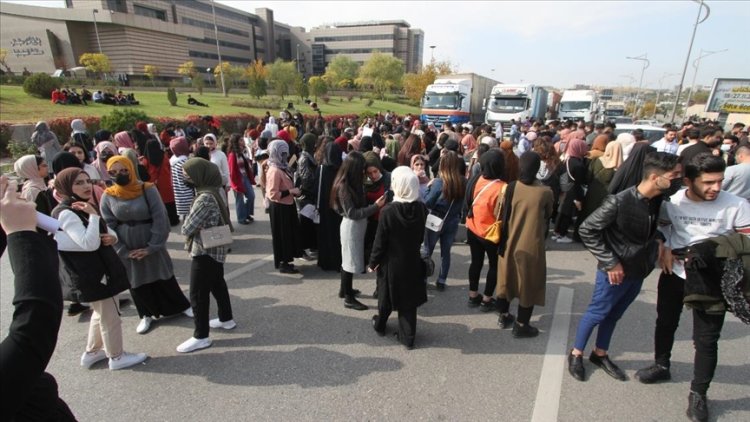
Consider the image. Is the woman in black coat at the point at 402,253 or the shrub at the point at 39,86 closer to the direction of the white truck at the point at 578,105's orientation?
the woman in black coat

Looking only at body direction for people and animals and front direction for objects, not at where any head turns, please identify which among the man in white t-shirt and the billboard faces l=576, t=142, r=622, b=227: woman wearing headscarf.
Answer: the billboard

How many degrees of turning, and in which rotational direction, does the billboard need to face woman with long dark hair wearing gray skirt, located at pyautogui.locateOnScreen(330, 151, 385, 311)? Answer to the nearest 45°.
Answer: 0° — it already faces them

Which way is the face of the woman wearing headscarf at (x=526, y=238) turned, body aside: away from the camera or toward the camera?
away from the camera

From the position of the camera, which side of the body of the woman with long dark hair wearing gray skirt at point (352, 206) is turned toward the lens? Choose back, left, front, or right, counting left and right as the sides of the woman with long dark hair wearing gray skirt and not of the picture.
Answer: right

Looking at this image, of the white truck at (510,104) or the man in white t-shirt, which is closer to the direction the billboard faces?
the man in white t-shirt

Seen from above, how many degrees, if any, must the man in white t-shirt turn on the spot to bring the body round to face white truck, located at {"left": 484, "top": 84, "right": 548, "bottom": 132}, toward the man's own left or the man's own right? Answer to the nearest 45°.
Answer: approximately 135° to the man's own right

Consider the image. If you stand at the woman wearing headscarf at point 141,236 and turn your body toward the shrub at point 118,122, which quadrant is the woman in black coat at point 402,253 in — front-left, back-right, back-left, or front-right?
back-right

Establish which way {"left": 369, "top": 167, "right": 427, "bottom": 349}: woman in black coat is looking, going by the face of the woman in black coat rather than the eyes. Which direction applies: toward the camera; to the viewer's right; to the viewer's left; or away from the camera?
away from the camera

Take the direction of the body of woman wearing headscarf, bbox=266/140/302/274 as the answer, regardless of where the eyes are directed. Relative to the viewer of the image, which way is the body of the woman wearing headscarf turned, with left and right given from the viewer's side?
facing to the right of the viewer

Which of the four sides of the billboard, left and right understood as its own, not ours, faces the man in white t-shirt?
front

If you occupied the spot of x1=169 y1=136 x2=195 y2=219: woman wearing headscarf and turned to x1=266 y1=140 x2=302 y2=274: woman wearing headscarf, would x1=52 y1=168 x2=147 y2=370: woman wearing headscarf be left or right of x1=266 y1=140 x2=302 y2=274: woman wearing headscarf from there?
right

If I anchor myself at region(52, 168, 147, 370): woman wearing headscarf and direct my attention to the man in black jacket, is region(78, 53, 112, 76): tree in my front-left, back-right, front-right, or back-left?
back-left

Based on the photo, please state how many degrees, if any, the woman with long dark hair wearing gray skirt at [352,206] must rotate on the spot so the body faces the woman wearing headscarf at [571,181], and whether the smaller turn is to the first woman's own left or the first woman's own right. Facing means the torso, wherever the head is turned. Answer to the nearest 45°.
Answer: approximately 45° to the first woman's own left
